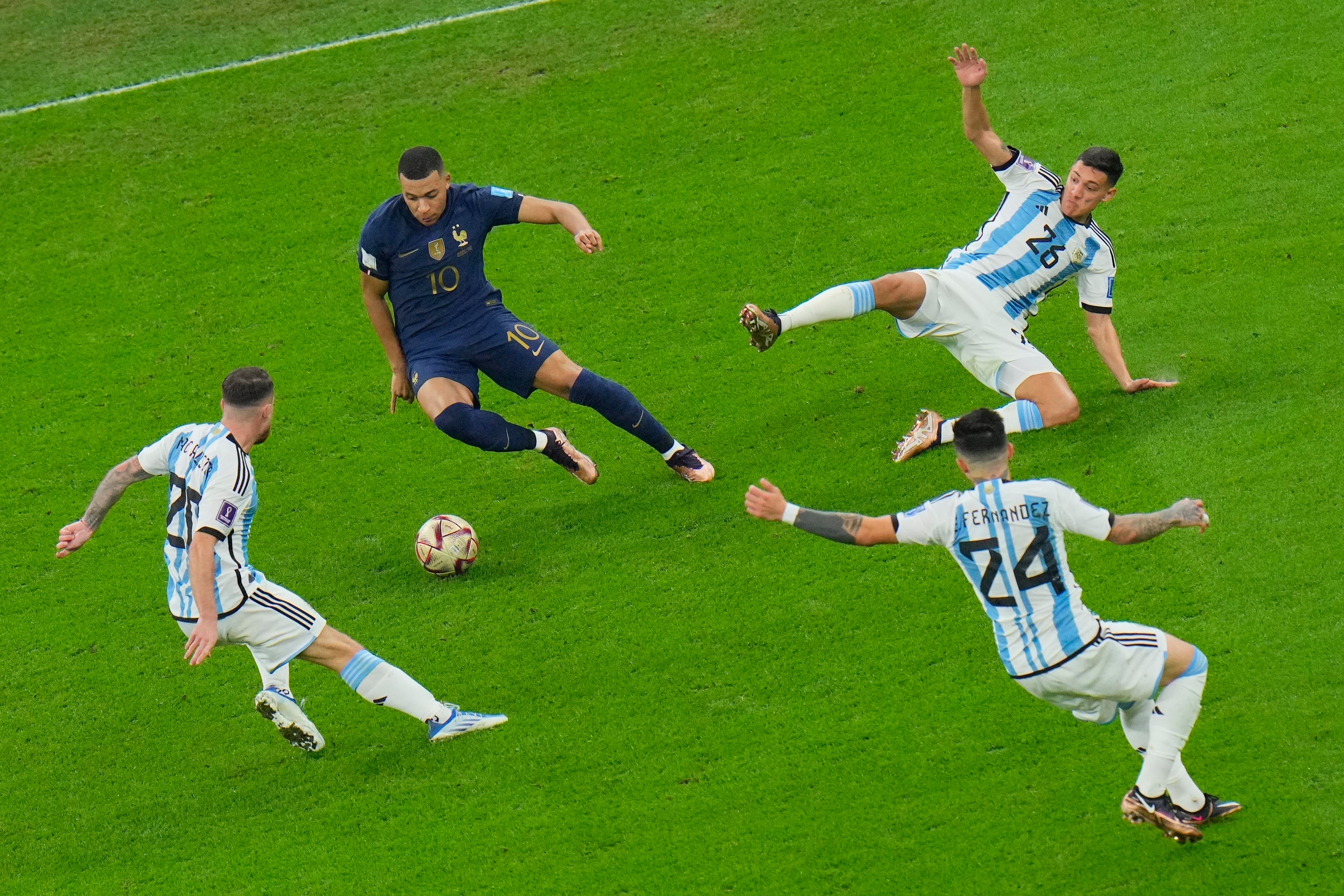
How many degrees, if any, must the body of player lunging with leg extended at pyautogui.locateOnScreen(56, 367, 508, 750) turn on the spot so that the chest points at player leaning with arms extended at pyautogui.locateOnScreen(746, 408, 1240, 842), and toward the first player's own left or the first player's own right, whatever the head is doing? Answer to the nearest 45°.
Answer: approximately 90° to the first player's own right

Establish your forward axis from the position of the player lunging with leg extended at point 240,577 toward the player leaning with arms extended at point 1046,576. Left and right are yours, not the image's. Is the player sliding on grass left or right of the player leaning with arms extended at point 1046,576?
left

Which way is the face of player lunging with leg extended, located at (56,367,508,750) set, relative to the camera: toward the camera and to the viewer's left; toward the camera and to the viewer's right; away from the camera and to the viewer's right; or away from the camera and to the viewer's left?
away from the camera and to the viewer's right

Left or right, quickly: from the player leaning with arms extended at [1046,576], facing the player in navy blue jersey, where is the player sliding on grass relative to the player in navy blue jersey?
right

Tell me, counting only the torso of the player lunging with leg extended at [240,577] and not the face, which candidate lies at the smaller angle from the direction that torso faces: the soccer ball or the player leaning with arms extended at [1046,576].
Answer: the soccer ball

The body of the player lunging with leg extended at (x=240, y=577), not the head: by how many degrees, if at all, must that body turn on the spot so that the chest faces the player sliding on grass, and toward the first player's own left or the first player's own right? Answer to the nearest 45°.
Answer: approximately 45° to the first player's own right

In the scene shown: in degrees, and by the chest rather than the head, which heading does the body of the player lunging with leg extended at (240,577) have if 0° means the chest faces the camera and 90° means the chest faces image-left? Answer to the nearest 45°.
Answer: approximately 225°
